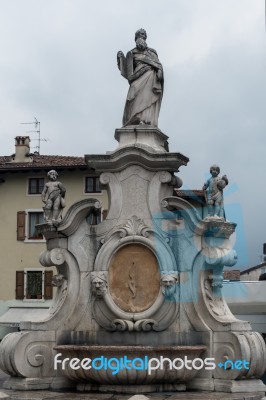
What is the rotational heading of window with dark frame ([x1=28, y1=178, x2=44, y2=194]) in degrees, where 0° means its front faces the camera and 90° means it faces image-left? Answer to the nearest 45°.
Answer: approximately 0°

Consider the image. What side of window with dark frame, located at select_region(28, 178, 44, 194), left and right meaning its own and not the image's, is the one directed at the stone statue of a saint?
front
